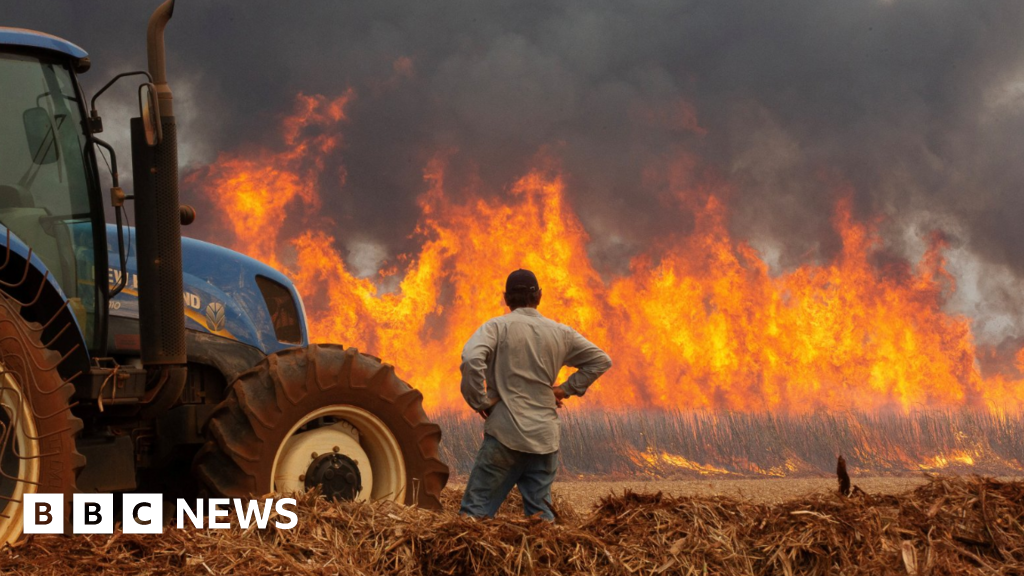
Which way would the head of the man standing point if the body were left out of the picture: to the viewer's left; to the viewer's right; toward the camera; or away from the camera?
away from the camera

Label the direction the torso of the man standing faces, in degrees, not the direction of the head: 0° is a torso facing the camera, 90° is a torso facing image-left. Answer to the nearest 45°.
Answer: approximately 180°

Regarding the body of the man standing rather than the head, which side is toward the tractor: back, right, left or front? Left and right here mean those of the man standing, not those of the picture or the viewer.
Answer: left
